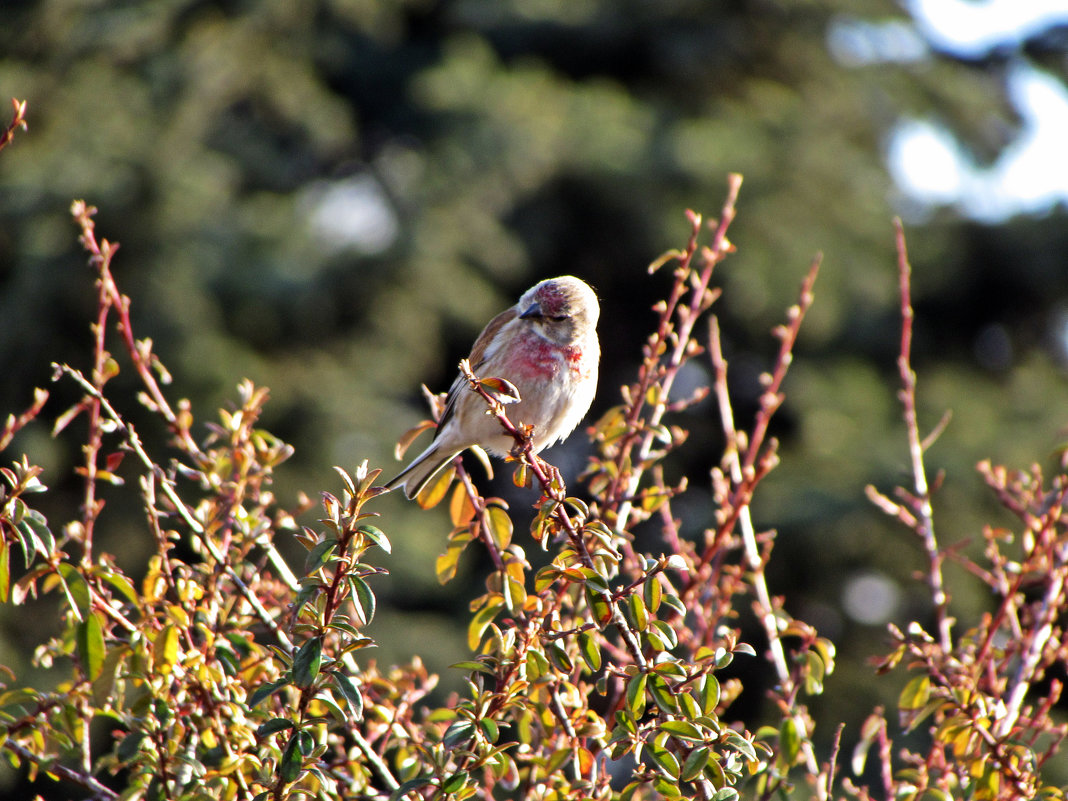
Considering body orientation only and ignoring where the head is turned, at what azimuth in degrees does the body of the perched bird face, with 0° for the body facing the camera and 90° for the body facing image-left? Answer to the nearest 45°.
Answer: approximately 315°
